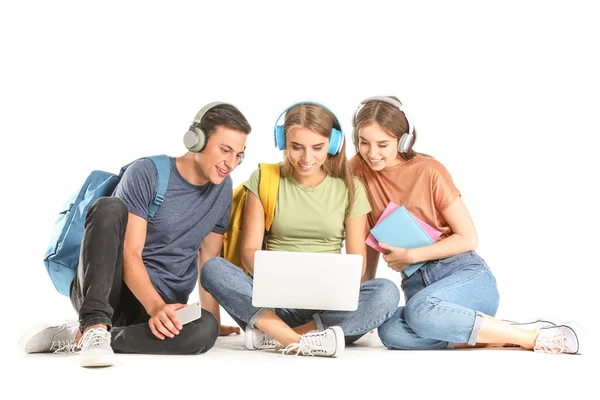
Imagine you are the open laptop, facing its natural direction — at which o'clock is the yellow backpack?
The yellow backpack is roughly at 11 o'clock from the open laptop.

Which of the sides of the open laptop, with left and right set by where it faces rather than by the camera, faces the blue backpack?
left

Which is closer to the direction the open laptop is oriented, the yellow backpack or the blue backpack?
the yellow backpack

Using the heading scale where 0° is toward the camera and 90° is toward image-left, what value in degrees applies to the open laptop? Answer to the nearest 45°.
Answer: approximately 180°
